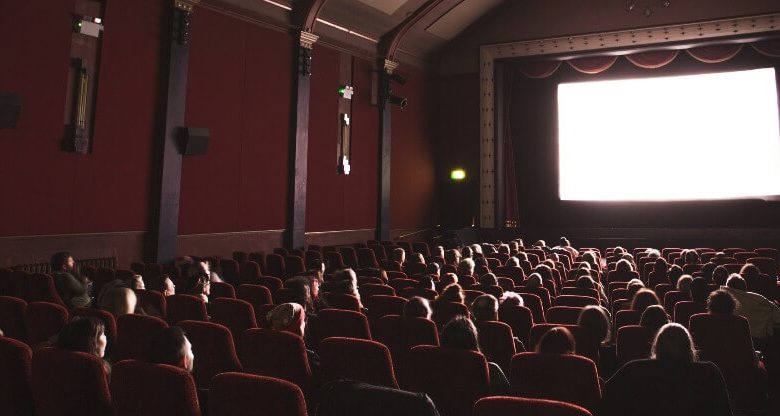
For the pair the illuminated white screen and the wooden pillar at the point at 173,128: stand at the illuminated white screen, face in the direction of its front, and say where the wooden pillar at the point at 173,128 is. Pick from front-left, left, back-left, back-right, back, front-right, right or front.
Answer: front-right

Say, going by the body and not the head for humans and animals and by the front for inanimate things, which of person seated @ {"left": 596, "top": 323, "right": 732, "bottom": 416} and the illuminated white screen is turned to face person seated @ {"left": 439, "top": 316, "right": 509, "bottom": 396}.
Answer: the illuminated white screen

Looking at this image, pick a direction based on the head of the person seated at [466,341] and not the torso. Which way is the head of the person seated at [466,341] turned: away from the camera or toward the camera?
away from the camera

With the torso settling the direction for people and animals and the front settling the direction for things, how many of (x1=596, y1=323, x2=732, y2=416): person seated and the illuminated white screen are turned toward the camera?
1

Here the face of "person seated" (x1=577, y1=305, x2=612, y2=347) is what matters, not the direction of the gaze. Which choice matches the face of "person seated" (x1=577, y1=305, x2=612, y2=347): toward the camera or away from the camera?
away from the camera

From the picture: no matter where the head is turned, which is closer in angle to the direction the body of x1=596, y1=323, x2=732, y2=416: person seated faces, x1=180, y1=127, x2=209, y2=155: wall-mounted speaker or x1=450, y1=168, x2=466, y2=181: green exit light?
the green exit light

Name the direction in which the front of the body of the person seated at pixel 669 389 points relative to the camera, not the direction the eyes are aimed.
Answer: away from the camera

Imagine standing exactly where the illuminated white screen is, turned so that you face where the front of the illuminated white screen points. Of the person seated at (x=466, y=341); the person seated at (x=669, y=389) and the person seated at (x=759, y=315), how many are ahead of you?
3

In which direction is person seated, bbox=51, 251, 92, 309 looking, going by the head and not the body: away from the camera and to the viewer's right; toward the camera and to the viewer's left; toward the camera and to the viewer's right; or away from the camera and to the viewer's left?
away from the camera and to the viewer's right

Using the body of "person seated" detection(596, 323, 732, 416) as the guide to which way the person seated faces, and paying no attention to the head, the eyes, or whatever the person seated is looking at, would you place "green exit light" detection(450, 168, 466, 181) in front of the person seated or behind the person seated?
in front

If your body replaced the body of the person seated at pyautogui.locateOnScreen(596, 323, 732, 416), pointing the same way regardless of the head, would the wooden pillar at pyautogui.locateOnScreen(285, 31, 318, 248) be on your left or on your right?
on your left

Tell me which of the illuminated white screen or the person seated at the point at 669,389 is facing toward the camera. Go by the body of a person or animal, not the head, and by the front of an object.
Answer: the illuminated white screen

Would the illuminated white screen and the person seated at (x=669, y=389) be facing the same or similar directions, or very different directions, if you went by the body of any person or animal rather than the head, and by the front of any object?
very different directions

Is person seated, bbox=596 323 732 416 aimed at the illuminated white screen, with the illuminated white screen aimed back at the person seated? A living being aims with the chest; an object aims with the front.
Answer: yes

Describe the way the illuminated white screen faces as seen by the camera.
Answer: facing the viewer

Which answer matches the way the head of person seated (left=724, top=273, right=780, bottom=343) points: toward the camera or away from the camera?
away from the camera
